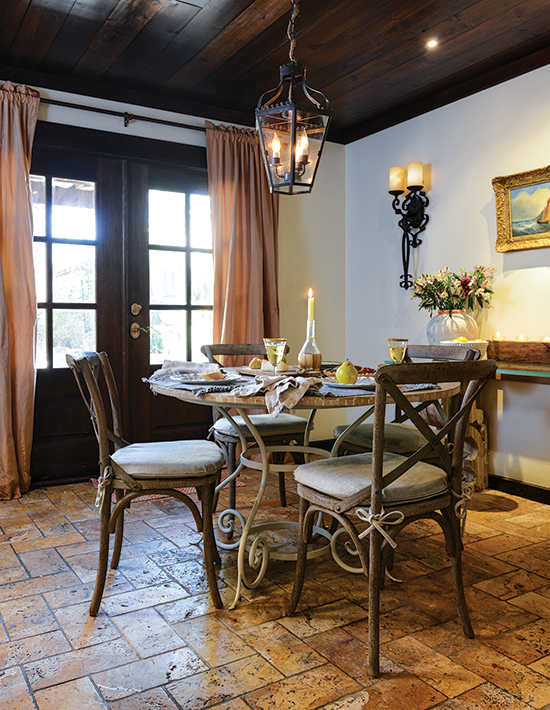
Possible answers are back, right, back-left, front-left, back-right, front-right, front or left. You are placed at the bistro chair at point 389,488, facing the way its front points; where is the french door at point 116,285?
front

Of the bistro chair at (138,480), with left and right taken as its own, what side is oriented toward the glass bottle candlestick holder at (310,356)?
front

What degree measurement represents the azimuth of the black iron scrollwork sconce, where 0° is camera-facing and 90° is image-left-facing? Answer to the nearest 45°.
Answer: approximately 45°

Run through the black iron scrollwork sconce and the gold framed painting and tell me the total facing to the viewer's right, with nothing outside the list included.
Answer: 0

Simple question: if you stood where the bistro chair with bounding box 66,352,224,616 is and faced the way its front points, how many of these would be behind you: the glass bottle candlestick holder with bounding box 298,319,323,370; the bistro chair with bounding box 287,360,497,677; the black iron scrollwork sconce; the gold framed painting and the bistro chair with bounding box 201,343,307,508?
0

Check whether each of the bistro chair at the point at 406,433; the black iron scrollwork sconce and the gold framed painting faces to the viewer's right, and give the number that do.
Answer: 0

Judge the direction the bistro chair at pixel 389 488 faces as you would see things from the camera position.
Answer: facing away from the viewer and to the left of the viewer

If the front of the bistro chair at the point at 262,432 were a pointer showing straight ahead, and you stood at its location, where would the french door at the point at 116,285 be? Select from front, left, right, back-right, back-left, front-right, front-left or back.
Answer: back

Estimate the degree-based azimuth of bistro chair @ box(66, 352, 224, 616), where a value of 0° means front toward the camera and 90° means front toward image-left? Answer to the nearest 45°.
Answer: approximately 270°

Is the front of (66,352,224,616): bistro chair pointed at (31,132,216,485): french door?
no

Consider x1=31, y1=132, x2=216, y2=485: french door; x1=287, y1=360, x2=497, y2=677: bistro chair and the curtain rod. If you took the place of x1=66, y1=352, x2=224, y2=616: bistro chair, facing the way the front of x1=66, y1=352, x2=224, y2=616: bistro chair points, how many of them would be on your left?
2

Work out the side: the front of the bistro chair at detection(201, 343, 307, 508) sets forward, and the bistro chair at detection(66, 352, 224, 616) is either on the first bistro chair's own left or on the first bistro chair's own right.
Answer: on the first bistro chair's own right

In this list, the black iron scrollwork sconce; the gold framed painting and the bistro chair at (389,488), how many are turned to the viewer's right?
0

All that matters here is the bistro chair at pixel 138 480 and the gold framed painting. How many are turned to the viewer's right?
1

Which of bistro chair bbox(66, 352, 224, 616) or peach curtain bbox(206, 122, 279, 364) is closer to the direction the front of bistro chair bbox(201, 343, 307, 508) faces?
the bistro chair

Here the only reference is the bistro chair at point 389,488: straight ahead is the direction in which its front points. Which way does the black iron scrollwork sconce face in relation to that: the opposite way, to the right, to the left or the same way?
to the left

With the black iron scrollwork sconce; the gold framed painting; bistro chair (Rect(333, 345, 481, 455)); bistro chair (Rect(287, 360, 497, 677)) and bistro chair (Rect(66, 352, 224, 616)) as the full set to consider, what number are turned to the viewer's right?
1

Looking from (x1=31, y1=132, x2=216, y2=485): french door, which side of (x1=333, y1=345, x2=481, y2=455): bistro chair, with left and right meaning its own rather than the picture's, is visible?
right
